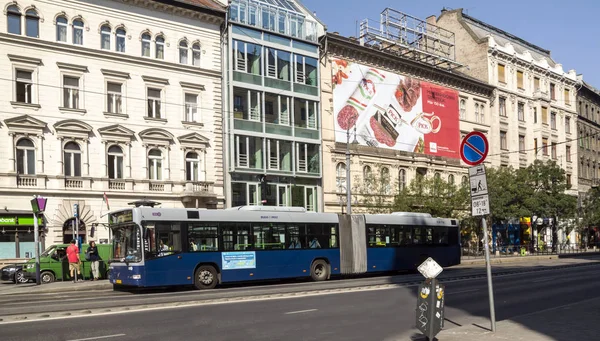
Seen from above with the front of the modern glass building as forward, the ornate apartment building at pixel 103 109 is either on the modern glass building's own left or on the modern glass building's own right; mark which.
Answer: on the modern glass building's own right

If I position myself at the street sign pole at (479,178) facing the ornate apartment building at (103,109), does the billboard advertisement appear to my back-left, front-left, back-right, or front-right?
front-right

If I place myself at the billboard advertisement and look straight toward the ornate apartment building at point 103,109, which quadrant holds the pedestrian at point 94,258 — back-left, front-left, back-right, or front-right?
front-left

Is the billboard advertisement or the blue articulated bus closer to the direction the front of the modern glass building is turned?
the blue articulated bus

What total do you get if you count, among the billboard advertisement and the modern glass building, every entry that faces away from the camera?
0

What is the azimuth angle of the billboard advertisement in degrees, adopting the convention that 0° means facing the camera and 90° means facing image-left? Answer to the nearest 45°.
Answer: approximately 315°

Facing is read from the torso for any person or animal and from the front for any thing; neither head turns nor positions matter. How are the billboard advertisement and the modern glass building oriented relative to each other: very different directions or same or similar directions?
same or similar directions

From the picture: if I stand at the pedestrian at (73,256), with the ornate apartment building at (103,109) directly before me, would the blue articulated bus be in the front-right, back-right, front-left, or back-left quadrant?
back-right

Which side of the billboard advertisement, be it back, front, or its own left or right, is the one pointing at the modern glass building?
right

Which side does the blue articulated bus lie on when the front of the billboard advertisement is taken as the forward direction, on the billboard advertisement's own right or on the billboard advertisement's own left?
on the billboard advertisement's own right
